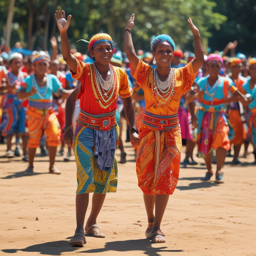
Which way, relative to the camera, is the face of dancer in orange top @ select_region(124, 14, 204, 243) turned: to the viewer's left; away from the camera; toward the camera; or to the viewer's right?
toward the camera

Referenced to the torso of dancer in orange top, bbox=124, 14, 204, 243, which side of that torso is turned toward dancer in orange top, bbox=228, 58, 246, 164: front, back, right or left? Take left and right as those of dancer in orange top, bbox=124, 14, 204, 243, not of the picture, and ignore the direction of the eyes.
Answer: back

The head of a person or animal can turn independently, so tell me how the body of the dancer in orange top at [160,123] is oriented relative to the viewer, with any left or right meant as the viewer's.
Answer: facing the viewer
